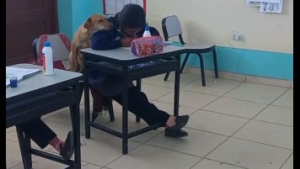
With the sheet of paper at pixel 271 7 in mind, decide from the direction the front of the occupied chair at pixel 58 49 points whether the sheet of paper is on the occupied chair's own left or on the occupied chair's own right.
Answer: on the occupied chair's own left

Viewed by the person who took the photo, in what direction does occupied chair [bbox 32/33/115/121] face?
facing the viewer and to the right of the viewer

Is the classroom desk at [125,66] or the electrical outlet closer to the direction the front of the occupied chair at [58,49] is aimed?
the classroom desk

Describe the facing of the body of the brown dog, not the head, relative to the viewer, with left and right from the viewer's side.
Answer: facing to the right of the viewer

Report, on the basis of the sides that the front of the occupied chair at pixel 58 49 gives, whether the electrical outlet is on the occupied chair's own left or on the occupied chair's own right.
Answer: on the occupied chair's own left
